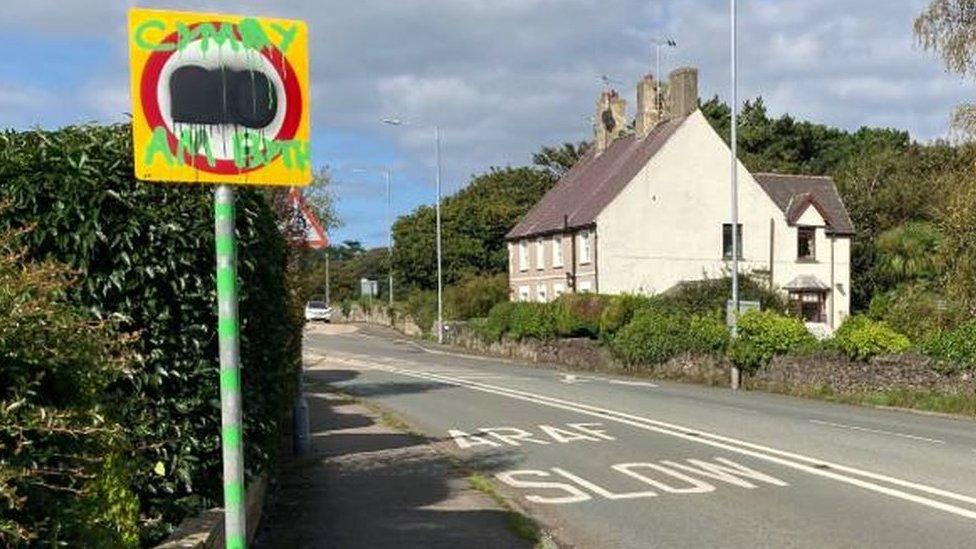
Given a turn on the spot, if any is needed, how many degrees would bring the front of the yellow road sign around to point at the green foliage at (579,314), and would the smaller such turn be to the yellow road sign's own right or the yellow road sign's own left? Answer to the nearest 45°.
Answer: approximately 180°

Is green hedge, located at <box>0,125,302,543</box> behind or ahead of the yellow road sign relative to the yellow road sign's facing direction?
behind

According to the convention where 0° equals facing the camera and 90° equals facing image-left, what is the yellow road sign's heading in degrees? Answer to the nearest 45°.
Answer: approximately 0°

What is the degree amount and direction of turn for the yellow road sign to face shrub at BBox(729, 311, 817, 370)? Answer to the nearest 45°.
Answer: approximately 135° to its left

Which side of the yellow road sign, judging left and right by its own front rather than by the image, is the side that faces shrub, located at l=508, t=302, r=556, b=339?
back

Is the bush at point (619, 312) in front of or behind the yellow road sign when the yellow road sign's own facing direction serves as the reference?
behind

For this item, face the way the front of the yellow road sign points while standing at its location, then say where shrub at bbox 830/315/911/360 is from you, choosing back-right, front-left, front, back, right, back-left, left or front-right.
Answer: back-left

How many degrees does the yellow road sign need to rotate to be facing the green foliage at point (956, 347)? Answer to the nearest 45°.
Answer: approximately 135° to its left

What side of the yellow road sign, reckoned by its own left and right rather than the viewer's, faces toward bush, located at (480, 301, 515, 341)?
back

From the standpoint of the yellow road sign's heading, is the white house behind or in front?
behind
